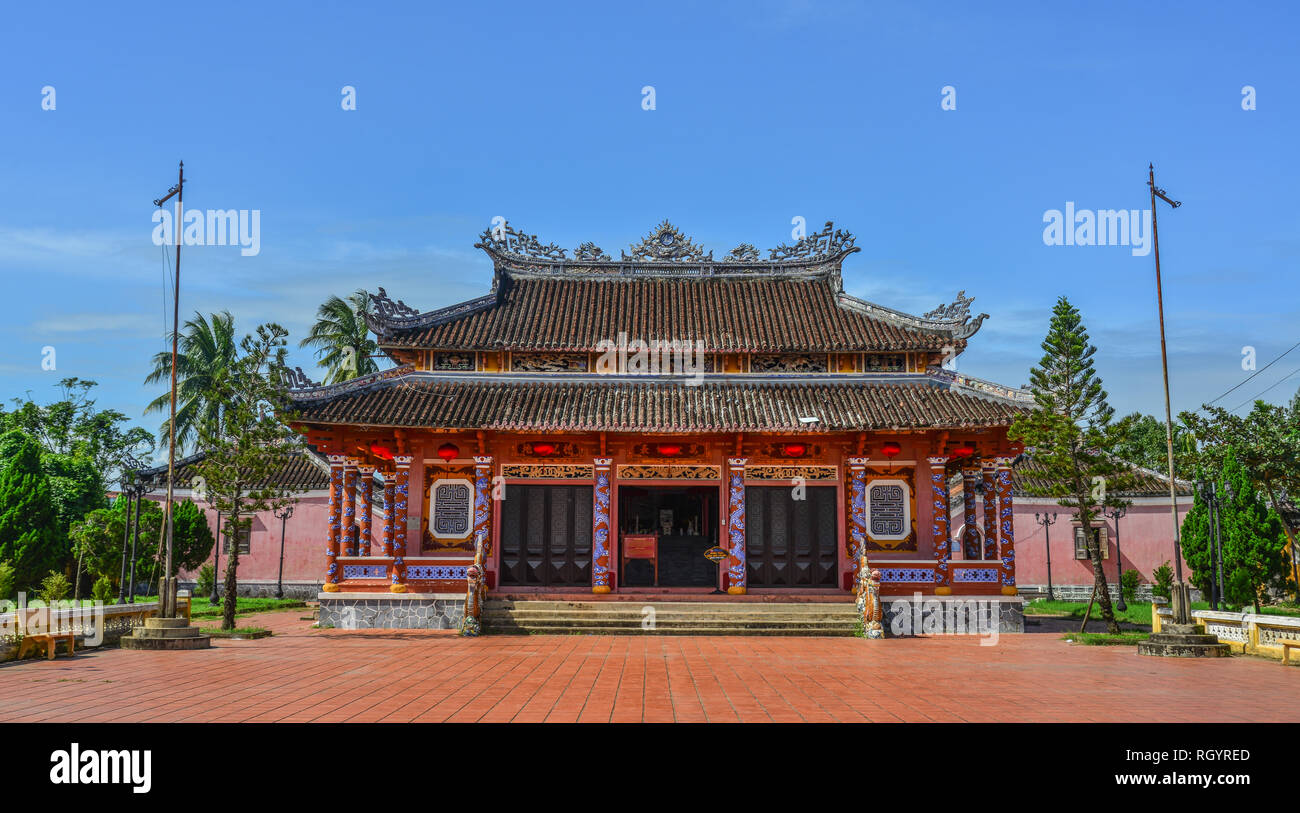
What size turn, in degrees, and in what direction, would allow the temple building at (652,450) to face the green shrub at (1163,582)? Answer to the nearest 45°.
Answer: approximately 135° to its left

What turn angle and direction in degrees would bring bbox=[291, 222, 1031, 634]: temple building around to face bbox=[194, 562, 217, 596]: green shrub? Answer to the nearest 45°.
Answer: approximately 135° to its right

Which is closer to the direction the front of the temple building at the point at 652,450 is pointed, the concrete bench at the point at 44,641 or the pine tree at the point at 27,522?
the concrete bench

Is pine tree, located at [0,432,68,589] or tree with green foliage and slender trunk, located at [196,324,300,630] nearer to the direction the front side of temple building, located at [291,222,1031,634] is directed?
the tree with green foliage and slender trunk

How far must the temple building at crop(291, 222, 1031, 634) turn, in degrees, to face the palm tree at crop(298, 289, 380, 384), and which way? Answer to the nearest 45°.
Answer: approximately 135° to its right

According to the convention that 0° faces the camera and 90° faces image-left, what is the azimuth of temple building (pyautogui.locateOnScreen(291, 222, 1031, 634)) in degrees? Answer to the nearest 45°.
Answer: approximately 0°

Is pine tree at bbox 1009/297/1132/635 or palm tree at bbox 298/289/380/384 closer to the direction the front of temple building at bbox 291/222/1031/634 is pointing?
the pine tree

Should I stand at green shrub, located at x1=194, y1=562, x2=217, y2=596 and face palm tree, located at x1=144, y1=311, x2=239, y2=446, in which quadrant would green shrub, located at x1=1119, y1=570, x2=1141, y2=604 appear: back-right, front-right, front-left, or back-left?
back-right

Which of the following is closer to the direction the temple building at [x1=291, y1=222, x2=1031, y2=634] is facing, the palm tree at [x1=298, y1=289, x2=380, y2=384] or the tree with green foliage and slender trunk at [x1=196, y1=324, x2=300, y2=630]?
the tree with green foliage and slender trunk
